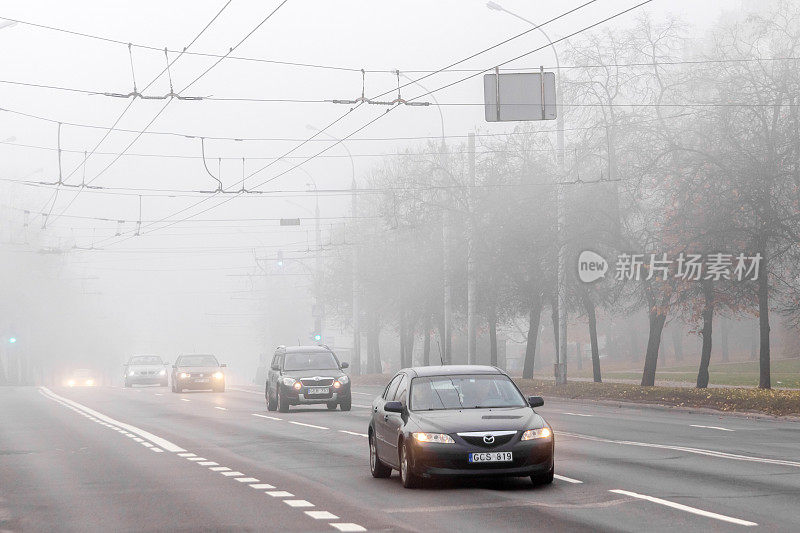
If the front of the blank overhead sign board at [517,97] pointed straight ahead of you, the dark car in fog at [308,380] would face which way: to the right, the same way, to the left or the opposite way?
the opposite way

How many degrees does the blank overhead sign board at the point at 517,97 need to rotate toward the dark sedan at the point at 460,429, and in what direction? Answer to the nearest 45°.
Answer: approximately 180°

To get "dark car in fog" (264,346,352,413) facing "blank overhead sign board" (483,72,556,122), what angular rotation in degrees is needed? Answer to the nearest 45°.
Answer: approximately 45° to its left

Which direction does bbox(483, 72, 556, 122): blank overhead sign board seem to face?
away from the camera

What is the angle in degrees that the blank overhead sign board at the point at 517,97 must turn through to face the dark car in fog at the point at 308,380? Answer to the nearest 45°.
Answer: approximately 45° to its left

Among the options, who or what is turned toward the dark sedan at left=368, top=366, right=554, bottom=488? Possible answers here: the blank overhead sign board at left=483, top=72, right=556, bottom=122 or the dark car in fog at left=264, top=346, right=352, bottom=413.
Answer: the dark car in fog

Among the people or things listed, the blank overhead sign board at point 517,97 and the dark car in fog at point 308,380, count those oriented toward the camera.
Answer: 1
